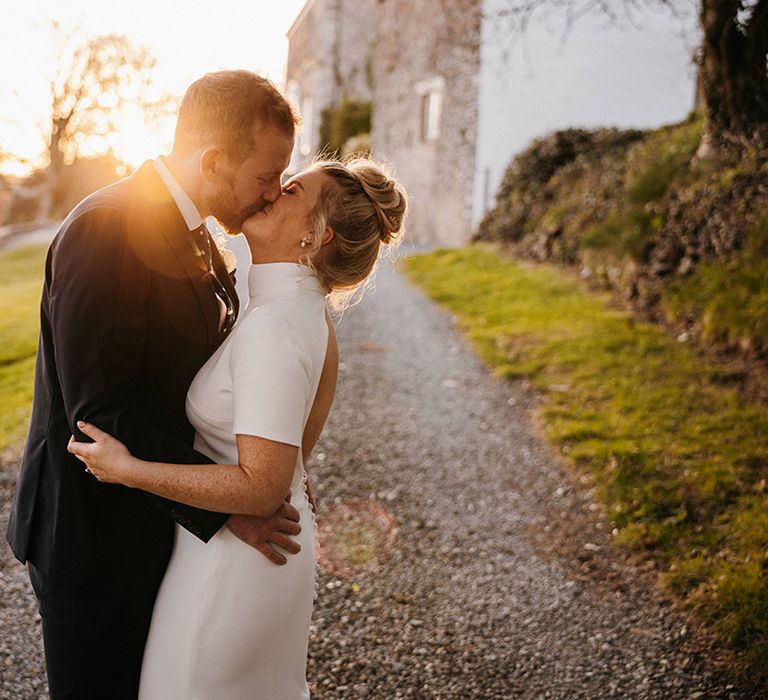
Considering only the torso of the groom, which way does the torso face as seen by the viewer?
to the viewer's right

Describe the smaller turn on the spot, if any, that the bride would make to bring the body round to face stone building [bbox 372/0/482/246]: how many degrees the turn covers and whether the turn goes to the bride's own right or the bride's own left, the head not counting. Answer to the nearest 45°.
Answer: approximately 90° to the bride's own right

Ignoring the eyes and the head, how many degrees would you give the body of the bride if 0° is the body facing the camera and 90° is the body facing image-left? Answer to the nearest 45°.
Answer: approximately 90°

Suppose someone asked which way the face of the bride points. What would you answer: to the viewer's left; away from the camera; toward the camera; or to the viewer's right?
to the viewer's left

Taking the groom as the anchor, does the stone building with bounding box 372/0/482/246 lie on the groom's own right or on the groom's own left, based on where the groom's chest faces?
on the groom's own left

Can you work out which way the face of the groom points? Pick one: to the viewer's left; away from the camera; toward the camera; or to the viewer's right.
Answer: to the viewer's right

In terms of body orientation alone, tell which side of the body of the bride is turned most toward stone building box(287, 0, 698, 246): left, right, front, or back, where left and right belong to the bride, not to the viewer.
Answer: right

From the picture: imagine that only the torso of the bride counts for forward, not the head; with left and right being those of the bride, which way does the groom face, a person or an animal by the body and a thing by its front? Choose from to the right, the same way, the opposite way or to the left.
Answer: the opposite way
